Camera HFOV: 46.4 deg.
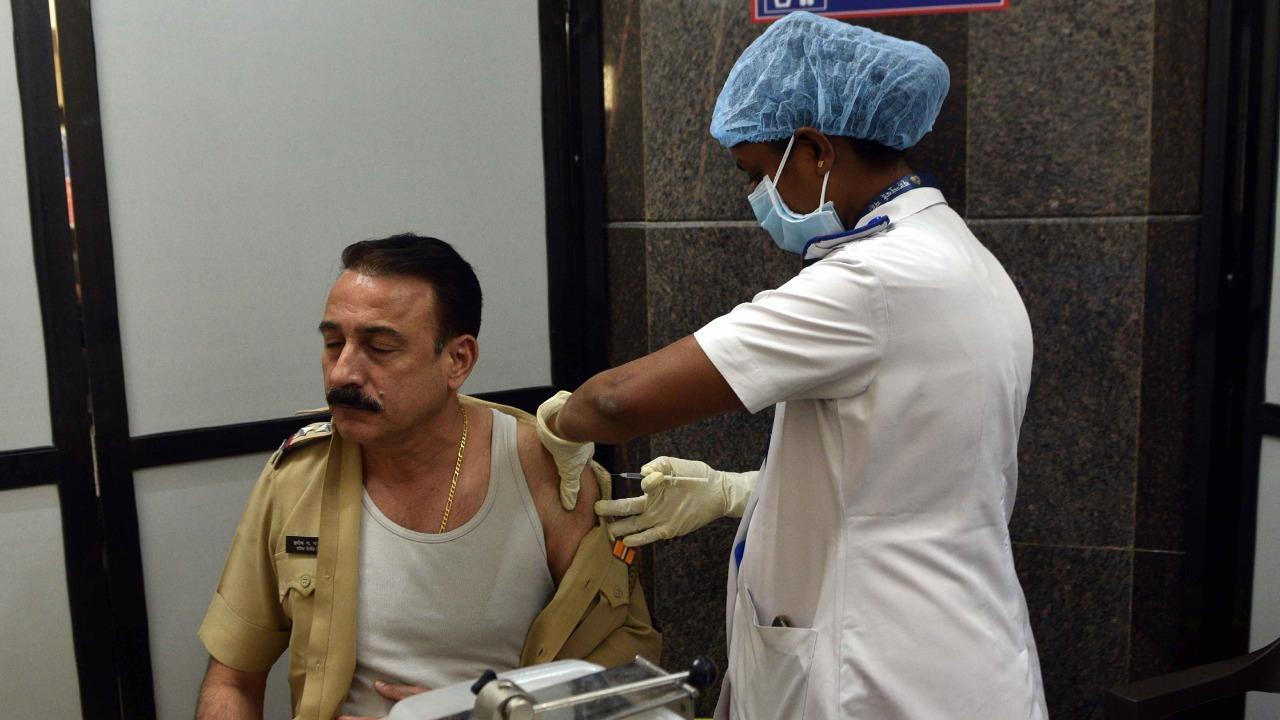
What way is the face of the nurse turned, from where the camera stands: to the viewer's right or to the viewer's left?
to the viewer's left

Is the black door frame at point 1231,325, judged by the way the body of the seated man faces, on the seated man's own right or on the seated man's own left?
on the seated man's own left

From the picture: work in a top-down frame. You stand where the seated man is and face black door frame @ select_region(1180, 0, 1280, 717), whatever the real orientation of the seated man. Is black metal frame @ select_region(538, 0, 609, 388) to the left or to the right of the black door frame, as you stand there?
left

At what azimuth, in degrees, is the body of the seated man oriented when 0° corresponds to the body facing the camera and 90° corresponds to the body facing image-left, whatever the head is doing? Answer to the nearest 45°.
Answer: approximately 0°

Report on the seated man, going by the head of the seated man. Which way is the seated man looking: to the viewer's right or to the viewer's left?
to the viewer's left

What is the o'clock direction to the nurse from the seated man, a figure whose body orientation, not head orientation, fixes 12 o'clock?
The nurse is roughly at 10 o'clock from the seated man.

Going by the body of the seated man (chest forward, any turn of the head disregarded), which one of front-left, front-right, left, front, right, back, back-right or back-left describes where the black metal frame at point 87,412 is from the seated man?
back-right

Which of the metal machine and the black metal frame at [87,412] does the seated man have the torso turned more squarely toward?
the metal machine

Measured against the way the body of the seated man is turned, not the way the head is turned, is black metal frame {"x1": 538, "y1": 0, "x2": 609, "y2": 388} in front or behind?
behind

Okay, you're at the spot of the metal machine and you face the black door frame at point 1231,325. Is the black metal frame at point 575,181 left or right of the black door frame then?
left
